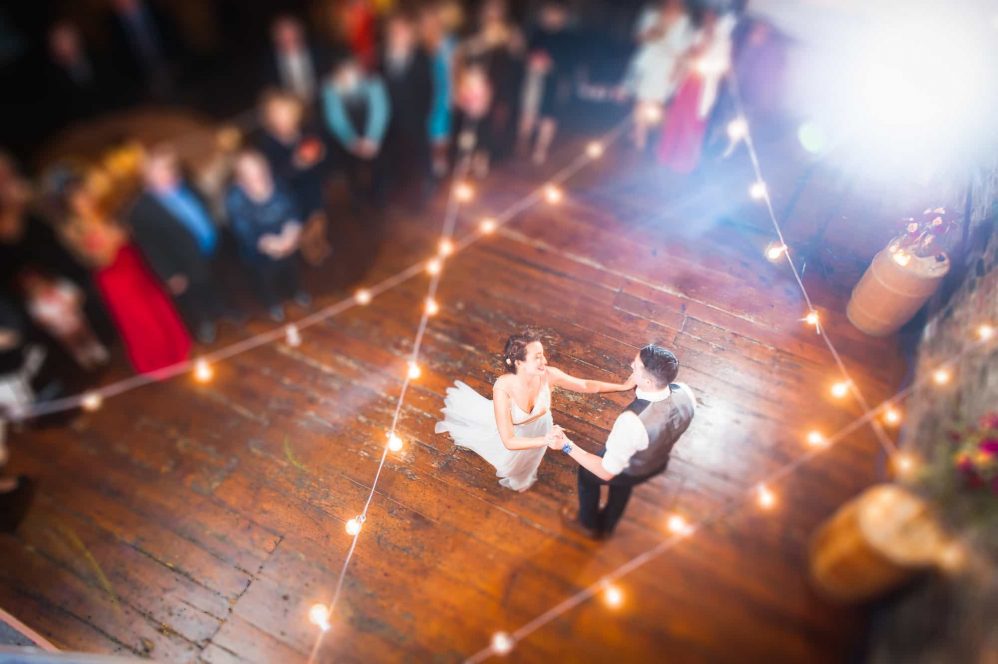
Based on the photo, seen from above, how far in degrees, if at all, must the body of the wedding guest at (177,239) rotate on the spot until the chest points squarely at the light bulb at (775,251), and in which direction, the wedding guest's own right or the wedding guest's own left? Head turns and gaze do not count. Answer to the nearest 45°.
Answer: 0° — they already face it

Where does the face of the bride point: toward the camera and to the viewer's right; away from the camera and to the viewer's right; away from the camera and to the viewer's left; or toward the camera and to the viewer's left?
toward the camera and to the viewer's right

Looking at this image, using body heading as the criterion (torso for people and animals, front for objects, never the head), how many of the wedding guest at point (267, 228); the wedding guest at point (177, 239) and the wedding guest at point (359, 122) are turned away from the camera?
0

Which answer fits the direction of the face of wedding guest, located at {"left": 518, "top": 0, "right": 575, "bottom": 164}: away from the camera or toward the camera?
toward the camera

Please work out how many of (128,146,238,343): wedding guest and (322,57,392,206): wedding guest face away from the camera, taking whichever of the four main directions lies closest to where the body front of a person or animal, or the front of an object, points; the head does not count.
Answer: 0

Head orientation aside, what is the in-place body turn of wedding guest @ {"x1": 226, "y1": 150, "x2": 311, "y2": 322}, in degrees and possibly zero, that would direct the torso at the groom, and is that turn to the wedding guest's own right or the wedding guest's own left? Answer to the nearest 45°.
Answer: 0° — they already face them

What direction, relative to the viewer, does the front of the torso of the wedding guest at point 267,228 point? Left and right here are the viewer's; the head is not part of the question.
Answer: facing the viewer and to the right of the viewer

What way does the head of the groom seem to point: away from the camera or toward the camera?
away from the camera

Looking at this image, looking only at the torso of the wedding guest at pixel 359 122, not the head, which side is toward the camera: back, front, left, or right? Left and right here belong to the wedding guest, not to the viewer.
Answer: front

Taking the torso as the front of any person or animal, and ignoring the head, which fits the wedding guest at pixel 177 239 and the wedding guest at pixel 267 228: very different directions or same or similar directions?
same or similar directions

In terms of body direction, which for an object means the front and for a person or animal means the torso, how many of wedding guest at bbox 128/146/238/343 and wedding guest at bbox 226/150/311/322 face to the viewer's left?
0
